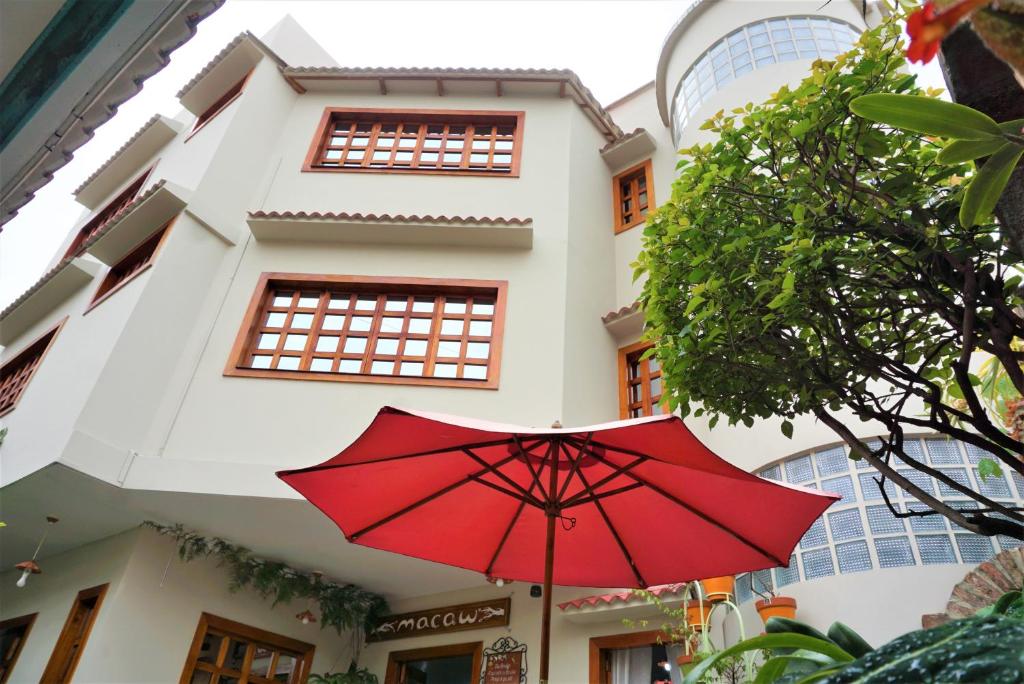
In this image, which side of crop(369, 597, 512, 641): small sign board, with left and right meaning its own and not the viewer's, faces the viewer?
front

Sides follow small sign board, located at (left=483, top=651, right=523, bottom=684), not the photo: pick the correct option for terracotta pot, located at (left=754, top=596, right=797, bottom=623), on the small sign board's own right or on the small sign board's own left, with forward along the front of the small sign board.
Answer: on the small sign board's own left

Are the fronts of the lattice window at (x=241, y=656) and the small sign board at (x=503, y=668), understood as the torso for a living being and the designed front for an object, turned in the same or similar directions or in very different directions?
same or similar directions

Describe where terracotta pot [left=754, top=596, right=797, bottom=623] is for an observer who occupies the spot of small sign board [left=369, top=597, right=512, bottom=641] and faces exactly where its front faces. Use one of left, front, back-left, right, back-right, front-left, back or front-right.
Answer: front-left

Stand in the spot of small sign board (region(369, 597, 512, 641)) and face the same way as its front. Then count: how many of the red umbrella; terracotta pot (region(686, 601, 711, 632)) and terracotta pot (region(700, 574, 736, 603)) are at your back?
0

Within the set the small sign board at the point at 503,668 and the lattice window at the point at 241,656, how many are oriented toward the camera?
2

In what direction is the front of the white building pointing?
toward the camera

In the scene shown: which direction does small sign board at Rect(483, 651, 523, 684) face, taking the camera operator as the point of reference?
facing the viewer

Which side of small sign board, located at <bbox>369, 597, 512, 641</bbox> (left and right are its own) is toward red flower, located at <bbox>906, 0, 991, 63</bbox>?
front

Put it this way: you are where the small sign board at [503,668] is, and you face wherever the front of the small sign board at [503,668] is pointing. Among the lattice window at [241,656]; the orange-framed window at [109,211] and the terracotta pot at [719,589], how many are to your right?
2

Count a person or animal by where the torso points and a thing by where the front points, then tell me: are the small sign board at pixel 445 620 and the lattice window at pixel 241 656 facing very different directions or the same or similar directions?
same or similar directions

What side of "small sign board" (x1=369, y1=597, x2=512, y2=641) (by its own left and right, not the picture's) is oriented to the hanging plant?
right

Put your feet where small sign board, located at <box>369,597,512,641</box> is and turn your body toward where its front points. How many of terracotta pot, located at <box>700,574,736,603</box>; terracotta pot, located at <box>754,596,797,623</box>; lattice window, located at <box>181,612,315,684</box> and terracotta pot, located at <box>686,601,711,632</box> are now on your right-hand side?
1

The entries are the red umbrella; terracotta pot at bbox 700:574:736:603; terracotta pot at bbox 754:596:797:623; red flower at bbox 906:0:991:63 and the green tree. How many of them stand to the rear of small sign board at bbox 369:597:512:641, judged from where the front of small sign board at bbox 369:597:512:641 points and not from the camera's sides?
0

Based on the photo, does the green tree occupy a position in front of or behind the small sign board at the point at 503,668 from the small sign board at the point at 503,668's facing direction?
in front
